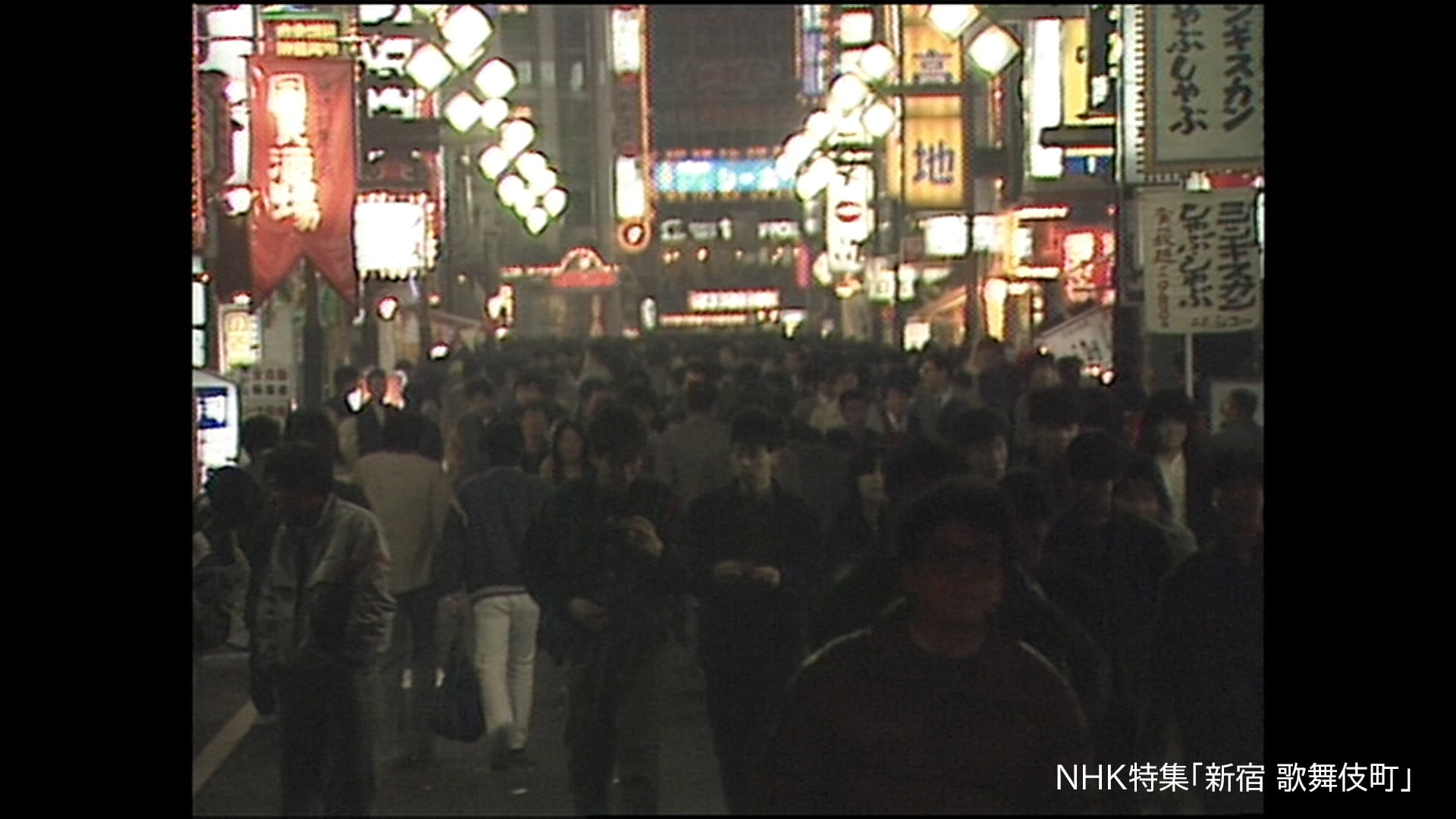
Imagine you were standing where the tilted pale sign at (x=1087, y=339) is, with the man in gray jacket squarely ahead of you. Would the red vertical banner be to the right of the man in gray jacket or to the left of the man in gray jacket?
right

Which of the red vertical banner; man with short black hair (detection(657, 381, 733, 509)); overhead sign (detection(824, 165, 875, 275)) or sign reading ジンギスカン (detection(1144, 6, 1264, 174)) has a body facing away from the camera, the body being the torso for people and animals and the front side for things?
the man with short black hair

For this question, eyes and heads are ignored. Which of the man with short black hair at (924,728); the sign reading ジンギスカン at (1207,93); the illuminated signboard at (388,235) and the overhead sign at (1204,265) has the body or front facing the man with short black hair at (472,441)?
the illuminated signboard

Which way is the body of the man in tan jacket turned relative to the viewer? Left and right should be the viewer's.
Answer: facing away from the viewer

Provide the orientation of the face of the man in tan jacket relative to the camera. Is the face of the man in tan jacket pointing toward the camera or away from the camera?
away from the camera

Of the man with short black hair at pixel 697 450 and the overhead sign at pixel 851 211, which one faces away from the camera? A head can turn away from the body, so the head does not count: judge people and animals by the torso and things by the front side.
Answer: the man with short black hair

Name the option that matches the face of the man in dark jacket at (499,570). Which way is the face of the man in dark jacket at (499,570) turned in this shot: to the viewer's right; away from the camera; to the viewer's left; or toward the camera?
away from the camera

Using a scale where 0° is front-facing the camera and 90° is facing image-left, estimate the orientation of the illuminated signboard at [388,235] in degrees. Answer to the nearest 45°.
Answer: approximately 0°
